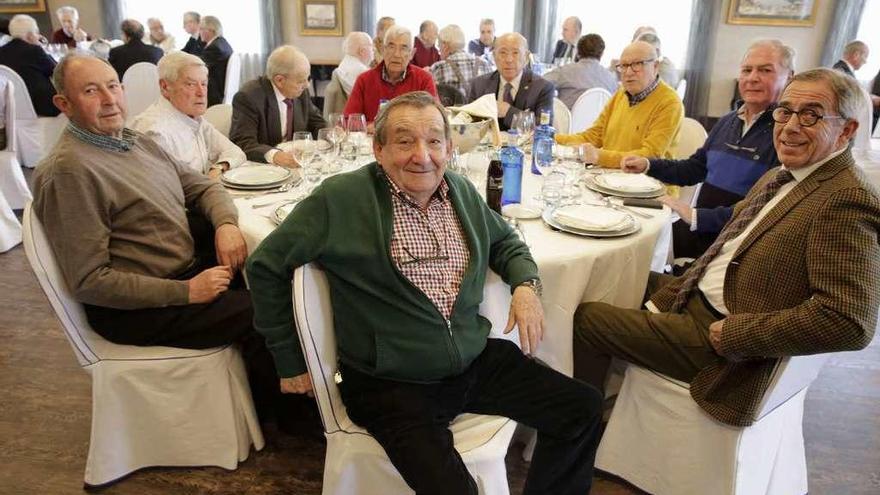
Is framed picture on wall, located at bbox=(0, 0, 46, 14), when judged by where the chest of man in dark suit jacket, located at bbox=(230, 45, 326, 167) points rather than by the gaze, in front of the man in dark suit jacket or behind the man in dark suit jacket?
behind

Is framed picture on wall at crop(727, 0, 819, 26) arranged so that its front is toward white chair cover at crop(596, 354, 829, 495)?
yes

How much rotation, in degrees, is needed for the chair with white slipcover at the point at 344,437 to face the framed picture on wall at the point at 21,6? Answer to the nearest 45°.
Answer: approximately 180°

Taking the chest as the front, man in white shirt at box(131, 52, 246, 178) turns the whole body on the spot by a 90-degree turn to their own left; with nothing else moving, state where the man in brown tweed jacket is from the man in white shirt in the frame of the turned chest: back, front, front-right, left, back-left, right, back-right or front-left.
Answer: right

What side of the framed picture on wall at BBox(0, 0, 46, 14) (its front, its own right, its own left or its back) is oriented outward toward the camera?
front

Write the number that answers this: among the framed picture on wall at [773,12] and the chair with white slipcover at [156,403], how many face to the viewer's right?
1

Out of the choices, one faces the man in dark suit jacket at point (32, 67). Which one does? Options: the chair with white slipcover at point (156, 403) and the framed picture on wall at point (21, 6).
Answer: the framed picture on wall

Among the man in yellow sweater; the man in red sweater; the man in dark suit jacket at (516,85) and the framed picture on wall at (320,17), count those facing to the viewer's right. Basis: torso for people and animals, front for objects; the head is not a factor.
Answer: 0

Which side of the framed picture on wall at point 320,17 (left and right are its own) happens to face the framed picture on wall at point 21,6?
right

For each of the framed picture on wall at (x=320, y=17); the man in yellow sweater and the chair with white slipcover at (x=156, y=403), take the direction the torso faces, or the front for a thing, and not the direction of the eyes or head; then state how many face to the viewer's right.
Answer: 1

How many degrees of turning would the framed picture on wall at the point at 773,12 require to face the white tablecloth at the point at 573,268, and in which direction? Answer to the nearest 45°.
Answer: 0° — it already faces it

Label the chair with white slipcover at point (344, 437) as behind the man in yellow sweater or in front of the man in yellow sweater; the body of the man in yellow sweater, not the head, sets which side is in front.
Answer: in front

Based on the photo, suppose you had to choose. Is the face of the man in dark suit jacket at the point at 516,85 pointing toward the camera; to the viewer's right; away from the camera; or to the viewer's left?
toward the camera

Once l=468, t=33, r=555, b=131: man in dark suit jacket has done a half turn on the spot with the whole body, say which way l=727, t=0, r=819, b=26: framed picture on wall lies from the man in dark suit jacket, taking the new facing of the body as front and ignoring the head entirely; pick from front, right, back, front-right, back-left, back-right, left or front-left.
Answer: front-right

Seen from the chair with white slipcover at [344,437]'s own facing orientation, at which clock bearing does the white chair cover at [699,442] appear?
The white chair cover is roughly at 10 o'clock from the chair with white slipcover.

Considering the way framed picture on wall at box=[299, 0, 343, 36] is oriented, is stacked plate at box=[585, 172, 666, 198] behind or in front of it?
in front

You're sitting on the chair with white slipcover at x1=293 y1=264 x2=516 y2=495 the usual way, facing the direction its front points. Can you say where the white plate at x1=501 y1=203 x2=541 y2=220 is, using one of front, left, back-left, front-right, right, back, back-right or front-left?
left

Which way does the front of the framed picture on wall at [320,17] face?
toward the camera

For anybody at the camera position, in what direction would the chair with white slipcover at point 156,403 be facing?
facing to the right of the viewer

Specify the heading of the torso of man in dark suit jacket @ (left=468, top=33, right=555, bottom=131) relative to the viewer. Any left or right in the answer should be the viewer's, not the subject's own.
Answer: facing the viewer

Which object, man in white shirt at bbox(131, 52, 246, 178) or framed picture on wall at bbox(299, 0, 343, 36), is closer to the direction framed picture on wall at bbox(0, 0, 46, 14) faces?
the man in white shirt
